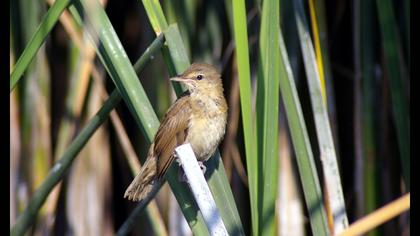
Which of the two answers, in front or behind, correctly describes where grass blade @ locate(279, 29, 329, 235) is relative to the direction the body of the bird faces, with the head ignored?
in front

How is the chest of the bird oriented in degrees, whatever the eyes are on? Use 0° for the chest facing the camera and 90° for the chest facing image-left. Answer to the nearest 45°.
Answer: approximately 315°

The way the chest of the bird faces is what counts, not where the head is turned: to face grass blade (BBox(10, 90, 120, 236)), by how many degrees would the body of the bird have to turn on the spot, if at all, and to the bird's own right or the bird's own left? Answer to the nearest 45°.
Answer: approximately 90° to the bird's own right

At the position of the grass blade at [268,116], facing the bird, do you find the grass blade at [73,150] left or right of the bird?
right

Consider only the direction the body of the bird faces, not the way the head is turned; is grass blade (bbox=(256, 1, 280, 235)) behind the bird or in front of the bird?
in front
